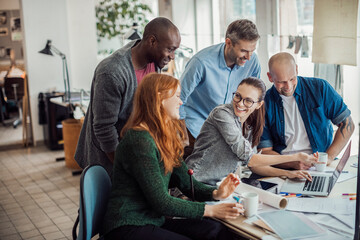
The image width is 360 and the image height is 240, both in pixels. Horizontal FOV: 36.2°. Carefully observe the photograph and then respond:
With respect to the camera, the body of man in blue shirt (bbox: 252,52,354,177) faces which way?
toward the camera

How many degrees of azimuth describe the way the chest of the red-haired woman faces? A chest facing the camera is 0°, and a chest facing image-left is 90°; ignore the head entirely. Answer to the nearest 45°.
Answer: approximately 270°

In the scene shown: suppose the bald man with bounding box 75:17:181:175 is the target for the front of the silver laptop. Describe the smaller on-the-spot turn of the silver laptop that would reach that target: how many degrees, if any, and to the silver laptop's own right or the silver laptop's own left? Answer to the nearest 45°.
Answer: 0° — it already faces them

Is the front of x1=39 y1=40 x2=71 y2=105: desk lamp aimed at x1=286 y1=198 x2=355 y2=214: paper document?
no

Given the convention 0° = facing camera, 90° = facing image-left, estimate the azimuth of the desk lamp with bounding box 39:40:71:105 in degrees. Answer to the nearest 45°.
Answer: approximately 90°

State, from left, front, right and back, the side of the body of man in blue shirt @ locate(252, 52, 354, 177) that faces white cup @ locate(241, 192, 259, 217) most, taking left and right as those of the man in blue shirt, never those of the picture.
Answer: front

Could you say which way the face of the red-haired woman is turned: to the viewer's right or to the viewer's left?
to the viewer's right

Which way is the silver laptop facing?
to the viewer's left

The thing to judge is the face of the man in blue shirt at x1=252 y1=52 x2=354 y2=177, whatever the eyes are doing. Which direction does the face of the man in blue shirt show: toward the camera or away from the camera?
toward the camera

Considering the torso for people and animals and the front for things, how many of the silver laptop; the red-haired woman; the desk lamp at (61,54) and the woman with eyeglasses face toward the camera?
0

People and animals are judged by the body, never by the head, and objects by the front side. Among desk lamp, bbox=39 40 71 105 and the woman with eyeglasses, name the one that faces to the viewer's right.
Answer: the woman with eyeglasses

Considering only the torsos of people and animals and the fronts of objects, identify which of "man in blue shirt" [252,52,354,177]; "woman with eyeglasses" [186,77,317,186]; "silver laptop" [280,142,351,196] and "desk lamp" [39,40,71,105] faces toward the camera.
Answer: the man in blue shirt
